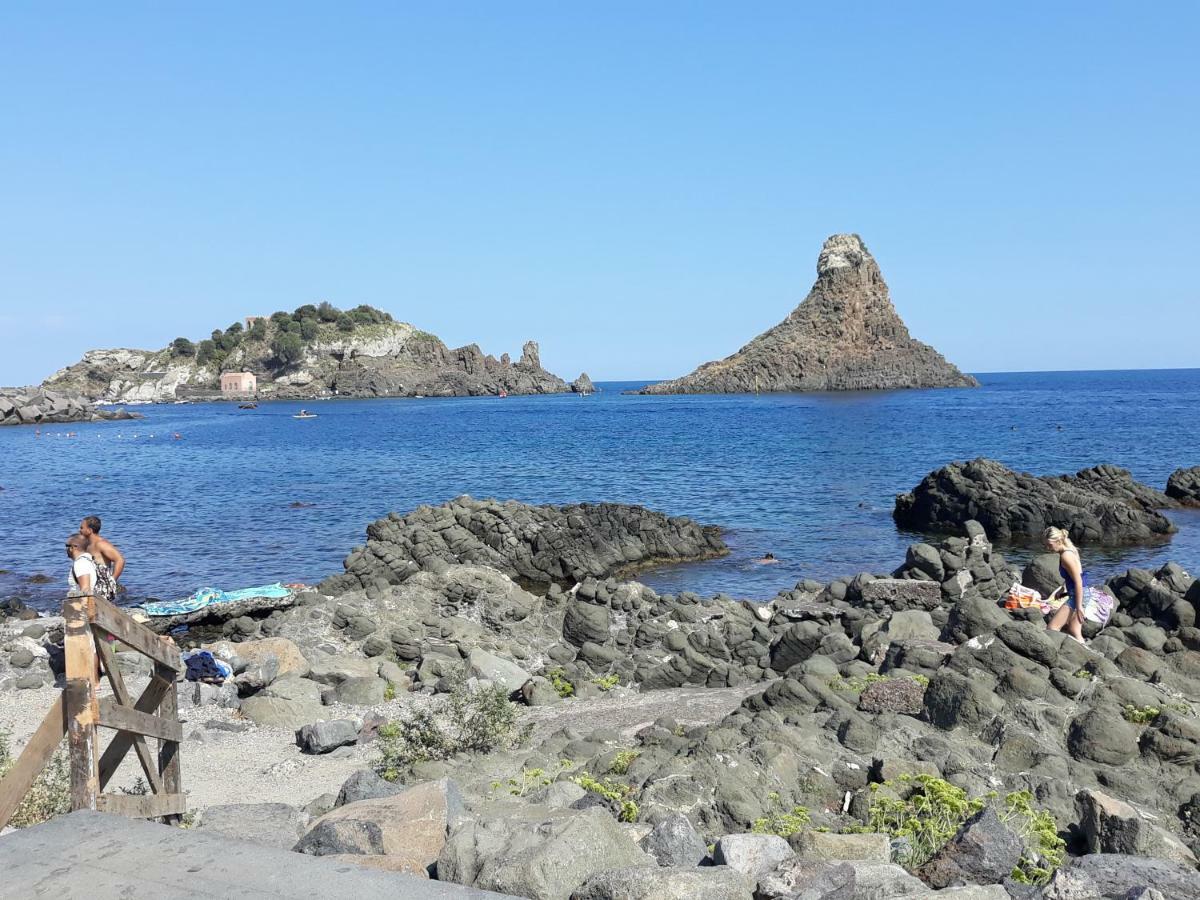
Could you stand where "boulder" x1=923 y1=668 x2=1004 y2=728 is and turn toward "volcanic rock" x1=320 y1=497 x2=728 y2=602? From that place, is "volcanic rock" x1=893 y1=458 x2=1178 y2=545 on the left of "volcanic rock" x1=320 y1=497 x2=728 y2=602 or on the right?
right

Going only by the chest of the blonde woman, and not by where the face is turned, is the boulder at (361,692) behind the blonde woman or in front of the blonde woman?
in front

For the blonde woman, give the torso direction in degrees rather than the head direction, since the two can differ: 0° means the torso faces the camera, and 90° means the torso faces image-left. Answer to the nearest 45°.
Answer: approximately 90°

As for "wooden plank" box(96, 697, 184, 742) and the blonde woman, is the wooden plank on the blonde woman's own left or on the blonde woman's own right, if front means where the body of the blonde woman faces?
on the blonde woman's own left

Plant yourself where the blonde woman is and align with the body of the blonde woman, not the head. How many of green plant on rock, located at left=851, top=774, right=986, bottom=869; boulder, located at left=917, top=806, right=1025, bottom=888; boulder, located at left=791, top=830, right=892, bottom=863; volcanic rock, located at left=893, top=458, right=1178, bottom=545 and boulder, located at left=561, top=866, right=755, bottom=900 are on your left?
4

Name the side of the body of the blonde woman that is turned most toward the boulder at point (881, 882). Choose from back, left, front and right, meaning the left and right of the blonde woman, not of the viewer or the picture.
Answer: left
